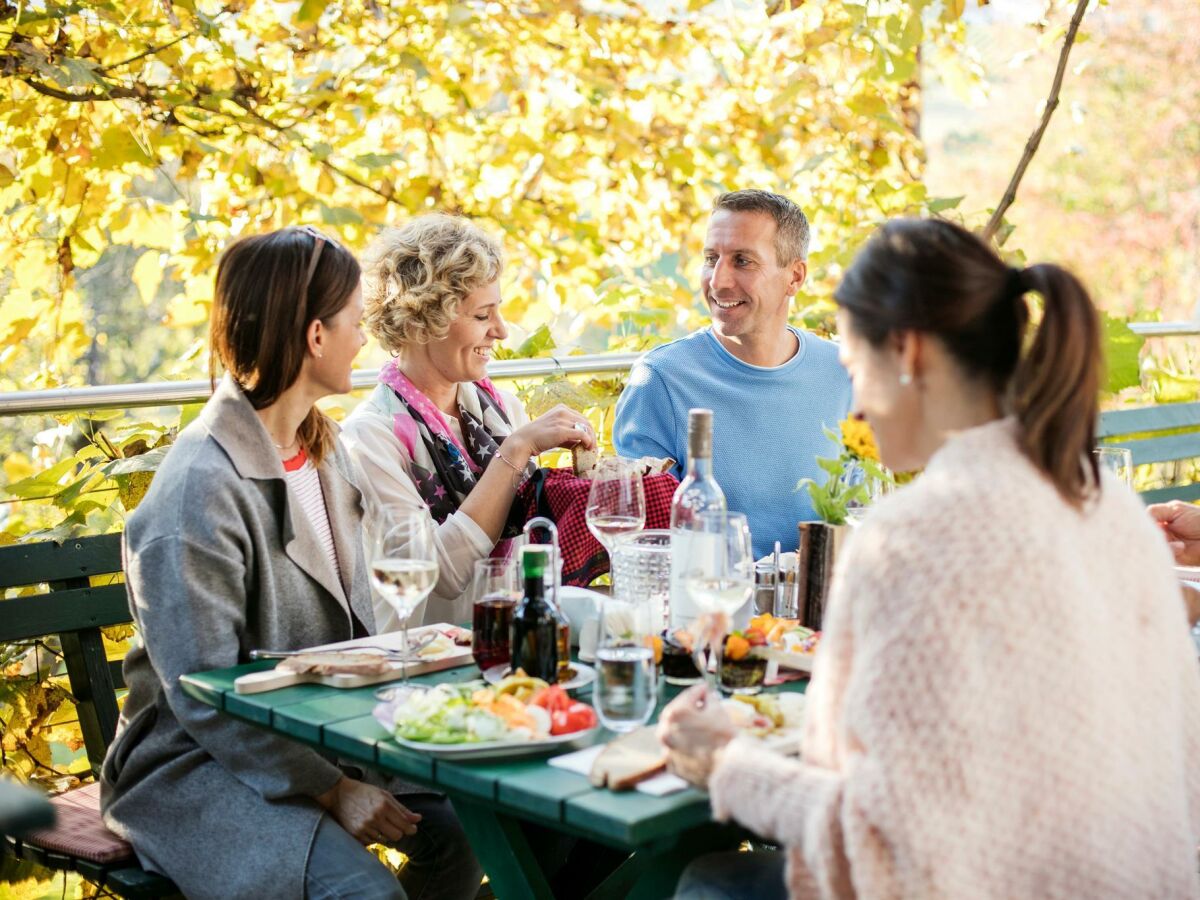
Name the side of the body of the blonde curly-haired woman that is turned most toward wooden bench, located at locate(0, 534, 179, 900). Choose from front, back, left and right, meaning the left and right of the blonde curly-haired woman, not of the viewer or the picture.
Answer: right

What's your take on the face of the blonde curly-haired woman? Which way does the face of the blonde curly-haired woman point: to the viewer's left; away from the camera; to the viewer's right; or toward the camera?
to the viewer's right

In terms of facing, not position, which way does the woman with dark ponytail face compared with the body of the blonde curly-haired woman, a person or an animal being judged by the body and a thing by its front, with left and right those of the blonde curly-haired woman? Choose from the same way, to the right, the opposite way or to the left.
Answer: the opposite way

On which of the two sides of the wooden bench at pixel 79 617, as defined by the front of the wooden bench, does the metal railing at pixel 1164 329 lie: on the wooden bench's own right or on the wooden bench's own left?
on the wooden bench's own left

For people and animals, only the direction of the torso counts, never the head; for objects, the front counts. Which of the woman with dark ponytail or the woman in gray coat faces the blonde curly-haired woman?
the woman with dark ponytail

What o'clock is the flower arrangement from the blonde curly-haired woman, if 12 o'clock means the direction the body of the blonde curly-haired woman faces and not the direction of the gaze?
The flower arrangement is roughly at 12 o'clock from the blonde curly-haired woman.

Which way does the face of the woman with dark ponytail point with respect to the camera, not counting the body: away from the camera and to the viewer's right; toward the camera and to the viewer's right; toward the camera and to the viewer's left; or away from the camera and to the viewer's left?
away from the camera and to the viewer's left

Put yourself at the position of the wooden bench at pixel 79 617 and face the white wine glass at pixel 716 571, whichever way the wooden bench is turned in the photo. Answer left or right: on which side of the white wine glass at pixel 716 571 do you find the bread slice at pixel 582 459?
left

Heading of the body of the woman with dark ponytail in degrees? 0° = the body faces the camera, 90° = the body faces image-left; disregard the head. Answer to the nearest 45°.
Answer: approximately 135°
